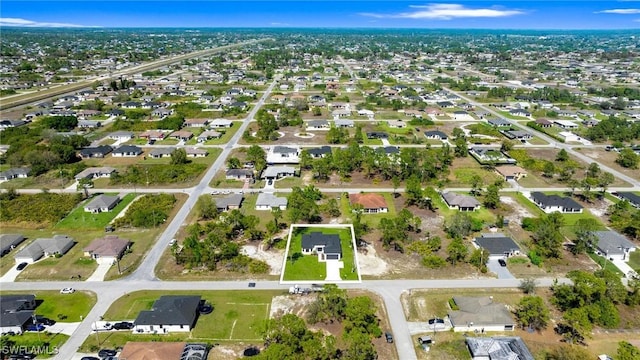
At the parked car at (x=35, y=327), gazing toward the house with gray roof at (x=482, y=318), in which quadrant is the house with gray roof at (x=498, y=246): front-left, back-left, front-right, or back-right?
front-left

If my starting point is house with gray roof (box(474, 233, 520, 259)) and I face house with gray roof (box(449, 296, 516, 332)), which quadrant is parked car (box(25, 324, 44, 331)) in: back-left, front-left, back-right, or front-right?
front-right

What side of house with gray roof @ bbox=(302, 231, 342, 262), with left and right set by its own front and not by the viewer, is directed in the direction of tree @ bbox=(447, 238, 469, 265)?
left

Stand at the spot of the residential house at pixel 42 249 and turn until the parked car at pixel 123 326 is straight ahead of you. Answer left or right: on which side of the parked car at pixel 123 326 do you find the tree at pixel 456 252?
left

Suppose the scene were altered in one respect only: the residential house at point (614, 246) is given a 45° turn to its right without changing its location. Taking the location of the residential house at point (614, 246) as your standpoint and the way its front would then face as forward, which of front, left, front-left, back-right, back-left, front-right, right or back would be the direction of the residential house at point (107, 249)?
front

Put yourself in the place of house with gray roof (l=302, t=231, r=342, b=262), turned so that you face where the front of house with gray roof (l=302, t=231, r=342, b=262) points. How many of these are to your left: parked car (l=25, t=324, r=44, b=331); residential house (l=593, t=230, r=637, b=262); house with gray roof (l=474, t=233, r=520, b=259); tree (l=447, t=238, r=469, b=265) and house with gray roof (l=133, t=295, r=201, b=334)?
3

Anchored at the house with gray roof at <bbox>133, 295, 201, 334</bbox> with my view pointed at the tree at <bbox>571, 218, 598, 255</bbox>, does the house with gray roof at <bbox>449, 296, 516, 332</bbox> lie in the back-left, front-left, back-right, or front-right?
front-right

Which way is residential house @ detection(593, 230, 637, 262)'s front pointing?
toward the camera

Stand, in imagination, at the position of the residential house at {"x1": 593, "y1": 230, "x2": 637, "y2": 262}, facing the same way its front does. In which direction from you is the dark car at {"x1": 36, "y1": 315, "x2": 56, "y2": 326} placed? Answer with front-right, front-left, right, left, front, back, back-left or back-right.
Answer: front-right

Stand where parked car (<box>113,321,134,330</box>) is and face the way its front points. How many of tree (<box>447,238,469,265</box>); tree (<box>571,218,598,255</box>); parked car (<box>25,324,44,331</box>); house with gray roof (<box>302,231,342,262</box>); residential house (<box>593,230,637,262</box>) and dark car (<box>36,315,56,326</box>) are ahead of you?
4

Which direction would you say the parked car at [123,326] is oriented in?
to the viewer's right

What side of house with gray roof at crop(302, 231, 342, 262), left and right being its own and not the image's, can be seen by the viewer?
front

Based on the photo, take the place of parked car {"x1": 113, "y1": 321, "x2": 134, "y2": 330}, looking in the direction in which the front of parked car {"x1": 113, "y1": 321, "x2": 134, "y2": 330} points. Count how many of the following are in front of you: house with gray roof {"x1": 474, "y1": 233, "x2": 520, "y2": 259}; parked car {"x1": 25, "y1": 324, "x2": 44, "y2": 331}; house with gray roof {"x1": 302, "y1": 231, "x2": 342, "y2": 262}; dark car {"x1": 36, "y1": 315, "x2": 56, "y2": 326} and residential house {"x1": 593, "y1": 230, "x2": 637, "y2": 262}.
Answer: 3
